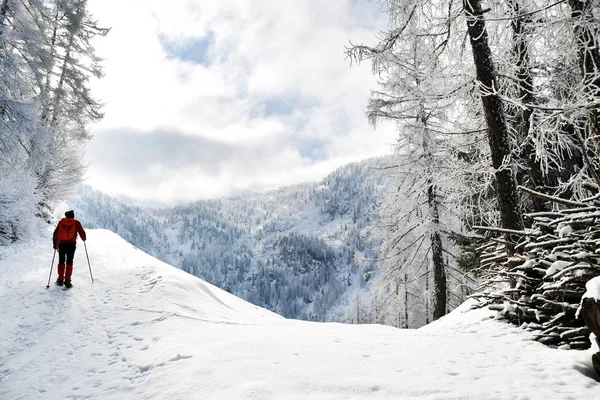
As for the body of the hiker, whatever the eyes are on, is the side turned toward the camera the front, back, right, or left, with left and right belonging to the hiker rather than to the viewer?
back
